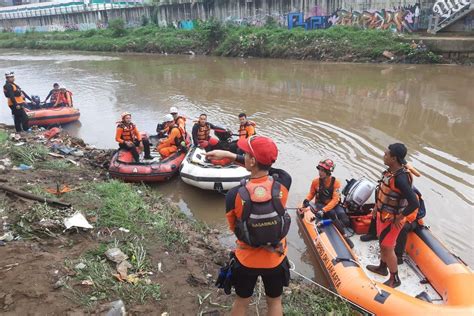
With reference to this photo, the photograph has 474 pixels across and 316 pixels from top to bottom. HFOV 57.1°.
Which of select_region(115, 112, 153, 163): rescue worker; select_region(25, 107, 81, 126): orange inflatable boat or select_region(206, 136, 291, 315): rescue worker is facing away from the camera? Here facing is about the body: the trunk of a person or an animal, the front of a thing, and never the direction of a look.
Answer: select_region(206, 136, 291, 315): rescue worker

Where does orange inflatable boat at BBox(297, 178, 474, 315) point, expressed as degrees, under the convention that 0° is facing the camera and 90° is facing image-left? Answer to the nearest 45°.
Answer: approximately 315°

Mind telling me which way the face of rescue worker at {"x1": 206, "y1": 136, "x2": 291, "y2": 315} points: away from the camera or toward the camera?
away from the camera

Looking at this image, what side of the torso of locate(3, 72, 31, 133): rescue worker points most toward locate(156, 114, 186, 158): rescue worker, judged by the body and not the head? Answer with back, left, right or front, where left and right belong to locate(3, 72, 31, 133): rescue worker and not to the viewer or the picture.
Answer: front

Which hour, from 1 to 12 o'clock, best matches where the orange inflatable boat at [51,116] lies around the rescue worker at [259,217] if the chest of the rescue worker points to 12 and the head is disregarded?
The orange inflatable boat is roughly at 11 o'clock from the rescue worker.

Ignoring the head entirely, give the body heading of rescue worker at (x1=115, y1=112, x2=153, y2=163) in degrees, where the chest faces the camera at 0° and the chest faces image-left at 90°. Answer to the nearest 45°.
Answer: approximately 315°

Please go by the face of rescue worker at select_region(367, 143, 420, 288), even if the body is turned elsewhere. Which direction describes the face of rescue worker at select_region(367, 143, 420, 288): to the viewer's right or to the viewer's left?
to the viewer's left

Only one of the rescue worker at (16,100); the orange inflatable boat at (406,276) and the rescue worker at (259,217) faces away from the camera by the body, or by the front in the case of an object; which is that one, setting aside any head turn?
the rescue worker at (259,217)

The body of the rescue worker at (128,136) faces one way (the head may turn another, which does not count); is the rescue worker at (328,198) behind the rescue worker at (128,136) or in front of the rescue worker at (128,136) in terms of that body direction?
in front

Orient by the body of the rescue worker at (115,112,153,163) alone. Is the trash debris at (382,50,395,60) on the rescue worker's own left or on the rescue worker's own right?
on the rescue worker's own left

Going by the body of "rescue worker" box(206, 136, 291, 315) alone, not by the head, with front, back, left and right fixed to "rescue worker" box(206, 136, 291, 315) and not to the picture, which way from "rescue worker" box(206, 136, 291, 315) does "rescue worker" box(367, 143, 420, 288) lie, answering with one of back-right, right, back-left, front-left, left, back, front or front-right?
front-right

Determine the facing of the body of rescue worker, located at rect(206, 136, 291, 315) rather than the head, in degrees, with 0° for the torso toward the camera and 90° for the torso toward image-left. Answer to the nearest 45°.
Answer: approximately 180°

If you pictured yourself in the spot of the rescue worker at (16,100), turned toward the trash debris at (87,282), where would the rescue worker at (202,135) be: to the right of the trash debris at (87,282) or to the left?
left
